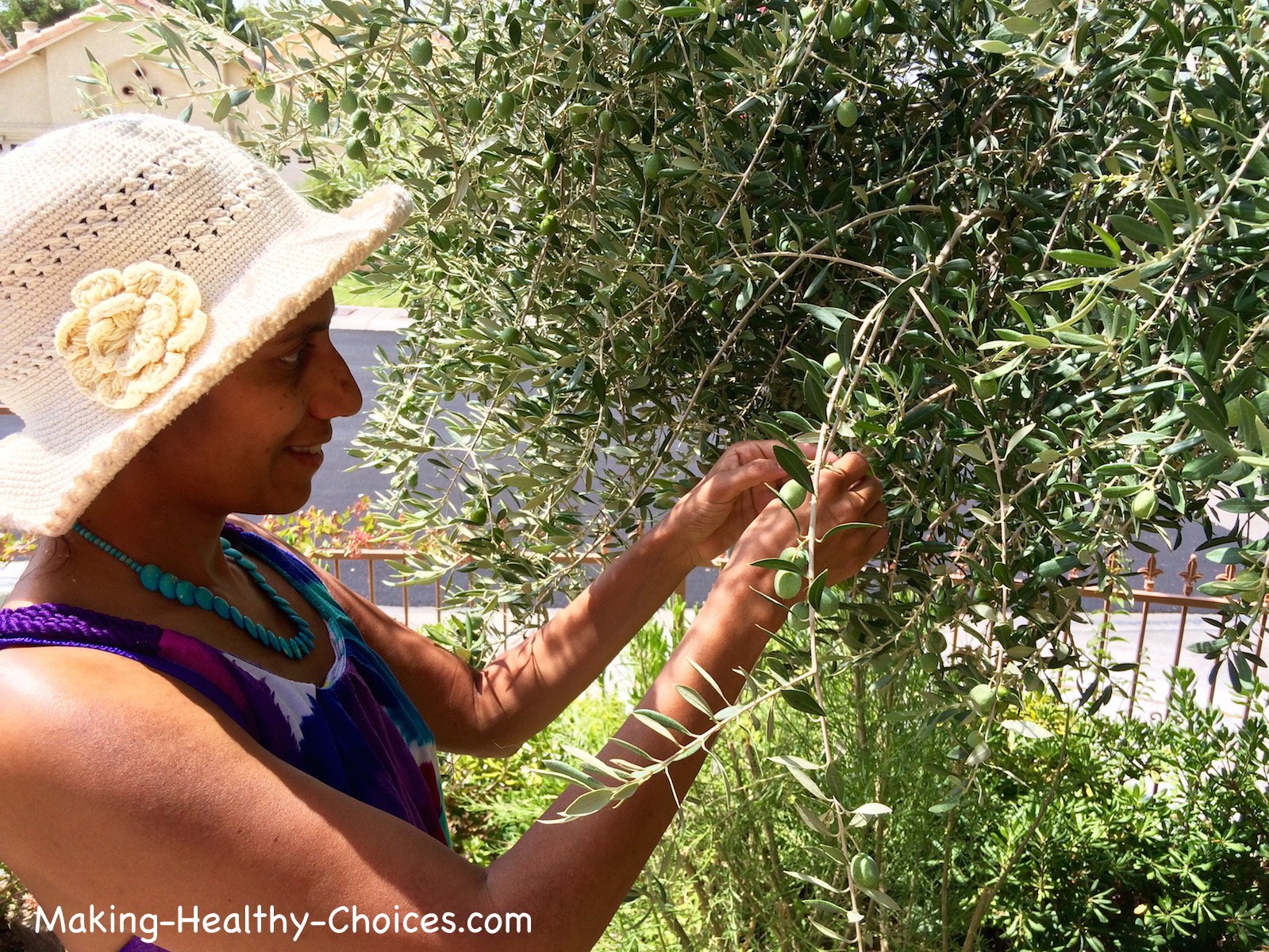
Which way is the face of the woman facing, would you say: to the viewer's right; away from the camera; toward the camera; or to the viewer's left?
to the viewer's right

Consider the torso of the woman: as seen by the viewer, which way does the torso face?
to the viewer's right
